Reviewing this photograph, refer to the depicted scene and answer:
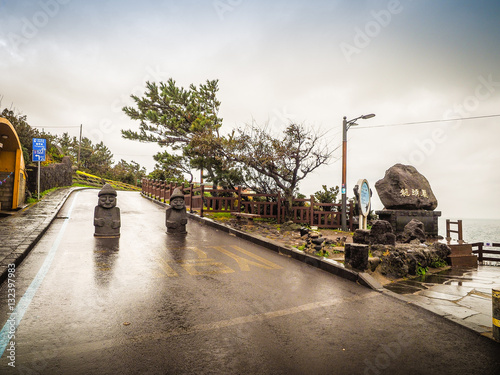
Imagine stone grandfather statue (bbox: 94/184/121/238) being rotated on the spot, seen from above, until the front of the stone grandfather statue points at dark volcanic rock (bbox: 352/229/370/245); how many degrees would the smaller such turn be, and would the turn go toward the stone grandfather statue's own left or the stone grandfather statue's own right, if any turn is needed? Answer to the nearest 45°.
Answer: approximately 45° to the stone grandfather statue's own left

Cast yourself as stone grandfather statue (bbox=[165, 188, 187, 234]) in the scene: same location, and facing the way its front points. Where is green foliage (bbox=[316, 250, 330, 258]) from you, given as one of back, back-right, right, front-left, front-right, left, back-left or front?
front-left

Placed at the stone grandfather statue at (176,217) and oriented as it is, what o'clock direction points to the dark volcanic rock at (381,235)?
The dark volcanic rock is roughly at 10 o'clock from the stone grandfather statue.

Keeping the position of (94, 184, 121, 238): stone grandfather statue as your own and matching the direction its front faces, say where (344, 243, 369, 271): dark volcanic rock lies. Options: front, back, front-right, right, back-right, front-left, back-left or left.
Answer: front-left

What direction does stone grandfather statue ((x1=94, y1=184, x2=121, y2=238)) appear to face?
toward the camera

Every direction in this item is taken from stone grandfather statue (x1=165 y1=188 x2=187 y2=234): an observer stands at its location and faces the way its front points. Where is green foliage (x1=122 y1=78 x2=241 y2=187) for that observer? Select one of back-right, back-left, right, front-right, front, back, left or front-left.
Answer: back

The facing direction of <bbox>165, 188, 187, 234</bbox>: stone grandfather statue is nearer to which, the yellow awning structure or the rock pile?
the rock pile

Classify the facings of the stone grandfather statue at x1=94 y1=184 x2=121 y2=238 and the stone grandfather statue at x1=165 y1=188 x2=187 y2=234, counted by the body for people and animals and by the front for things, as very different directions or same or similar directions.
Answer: same or similar directions

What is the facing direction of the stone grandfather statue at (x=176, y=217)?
toward the camera

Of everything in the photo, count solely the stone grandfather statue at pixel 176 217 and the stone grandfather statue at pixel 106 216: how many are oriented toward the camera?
2

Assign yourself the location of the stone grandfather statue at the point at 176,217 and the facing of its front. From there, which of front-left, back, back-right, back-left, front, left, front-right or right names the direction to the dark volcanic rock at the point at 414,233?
left

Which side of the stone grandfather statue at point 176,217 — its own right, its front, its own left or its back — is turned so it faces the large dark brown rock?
left

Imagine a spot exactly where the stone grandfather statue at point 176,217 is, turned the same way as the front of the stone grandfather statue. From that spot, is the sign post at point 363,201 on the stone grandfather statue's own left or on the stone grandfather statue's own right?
on the stone grandfather statue's own left

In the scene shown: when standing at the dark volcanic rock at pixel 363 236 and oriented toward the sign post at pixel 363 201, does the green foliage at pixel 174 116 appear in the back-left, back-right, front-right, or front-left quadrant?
front-left

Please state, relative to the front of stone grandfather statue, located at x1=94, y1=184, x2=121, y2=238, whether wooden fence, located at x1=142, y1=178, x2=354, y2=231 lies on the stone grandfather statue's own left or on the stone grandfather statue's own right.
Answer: on the stone grandfather statue's own left
